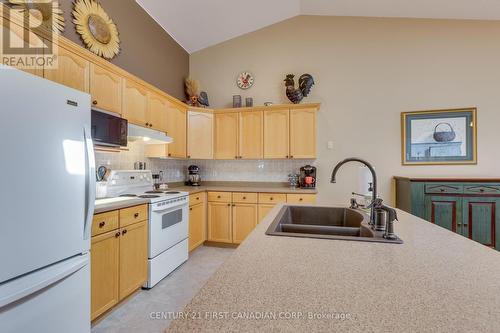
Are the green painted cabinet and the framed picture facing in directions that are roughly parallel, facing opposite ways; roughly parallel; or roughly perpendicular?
roughly parallel

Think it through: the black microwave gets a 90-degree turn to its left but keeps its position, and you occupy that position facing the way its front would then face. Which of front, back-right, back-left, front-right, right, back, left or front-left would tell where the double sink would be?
right

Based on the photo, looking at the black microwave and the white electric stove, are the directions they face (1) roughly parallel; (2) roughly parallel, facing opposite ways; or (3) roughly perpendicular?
roughly parallel

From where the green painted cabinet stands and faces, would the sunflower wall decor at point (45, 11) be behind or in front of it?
in front

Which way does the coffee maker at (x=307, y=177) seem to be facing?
toward the camera

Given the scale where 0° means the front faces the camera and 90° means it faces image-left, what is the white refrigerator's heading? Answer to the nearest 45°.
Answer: approximately 315°

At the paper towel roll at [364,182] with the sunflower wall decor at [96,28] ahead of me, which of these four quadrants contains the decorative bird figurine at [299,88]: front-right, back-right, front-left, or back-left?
front-right

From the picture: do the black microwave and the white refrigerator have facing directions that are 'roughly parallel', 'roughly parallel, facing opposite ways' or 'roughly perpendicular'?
roughly parallel

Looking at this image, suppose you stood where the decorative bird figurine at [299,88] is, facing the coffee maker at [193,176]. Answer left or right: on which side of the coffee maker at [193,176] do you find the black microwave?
left

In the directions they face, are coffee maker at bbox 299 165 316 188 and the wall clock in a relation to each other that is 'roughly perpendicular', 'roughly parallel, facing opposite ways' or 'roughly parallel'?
roughly parallel

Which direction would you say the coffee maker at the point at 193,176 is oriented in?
toward the camera
